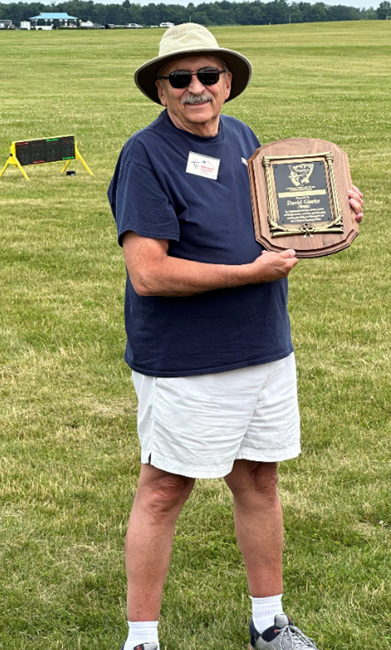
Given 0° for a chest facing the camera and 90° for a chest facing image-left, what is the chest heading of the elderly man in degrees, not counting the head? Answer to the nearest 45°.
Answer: approximately 315°

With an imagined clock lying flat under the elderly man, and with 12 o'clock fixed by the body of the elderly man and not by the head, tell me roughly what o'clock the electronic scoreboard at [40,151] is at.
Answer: The electronic scoreboard is roughly at 7 o'clock from the elderly man.
